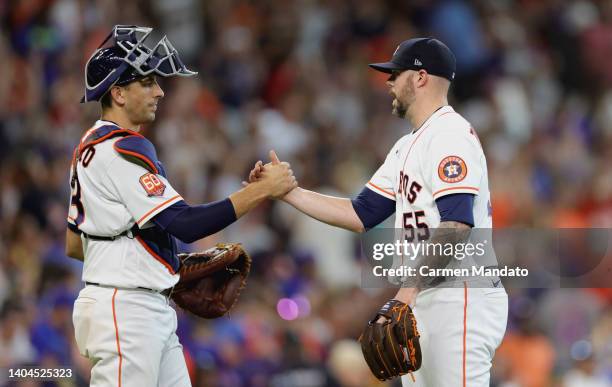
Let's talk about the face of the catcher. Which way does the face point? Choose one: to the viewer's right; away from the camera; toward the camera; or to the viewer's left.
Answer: to the viewer's right

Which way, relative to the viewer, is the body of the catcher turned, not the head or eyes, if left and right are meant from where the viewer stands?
facing to the right of the viewer
